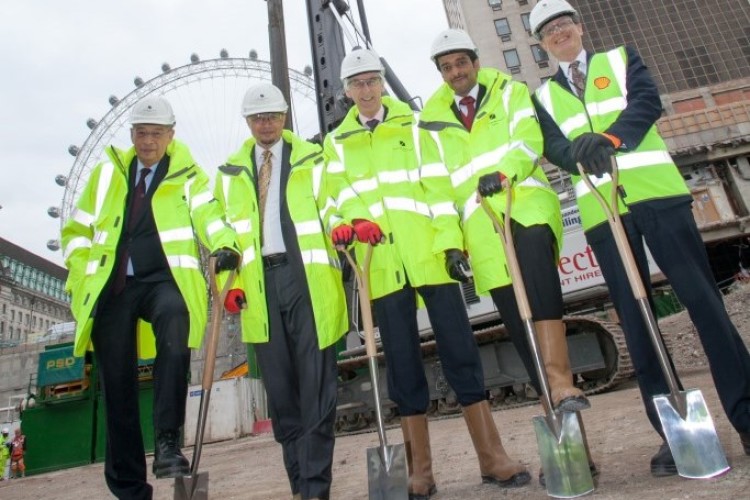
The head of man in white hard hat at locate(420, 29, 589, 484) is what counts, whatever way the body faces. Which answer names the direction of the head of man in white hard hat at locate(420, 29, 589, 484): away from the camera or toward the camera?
toward the camera

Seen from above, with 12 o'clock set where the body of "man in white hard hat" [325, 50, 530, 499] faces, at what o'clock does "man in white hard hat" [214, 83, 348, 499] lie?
"man in white hard hat" [214, 83, 348, 499] is roughly at 3 o'clock from "man in white hard hat" [325, 50, 530, 499].

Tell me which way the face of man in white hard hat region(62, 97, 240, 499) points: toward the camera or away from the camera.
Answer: toward the camera

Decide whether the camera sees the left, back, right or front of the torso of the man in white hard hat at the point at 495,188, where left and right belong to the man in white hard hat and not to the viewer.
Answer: front

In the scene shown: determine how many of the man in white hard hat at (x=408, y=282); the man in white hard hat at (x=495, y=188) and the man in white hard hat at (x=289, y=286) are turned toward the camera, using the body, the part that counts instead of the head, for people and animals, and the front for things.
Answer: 3

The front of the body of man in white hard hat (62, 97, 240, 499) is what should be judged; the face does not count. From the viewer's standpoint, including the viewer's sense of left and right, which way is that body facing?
facing the viewer

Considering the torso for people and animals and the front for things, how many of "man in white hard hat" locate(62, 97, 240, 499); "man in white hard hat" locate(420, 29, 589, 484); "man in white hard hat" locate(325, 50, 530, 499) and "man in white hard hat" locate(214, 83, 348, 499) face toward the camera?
4

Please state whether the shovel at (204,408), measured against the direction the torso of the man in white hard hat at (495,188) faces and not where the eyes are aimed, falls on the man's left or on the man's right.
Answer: on the man's right

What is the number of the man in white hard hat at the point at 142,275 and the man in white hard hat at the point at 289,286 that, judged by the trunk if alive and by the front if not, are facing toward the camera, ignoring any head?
2

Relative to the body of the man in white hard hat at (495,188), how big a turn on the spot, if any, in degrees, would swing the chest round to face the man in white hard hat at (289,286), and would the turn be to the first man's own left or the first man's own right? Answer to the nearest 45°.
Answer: approximately 90° to the first man's own right

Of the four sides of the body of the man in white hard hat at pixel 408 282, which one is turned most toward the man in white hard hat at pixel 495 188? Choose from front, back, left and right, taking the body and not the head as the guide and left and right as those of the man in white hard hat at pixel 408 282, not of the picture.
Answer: left
